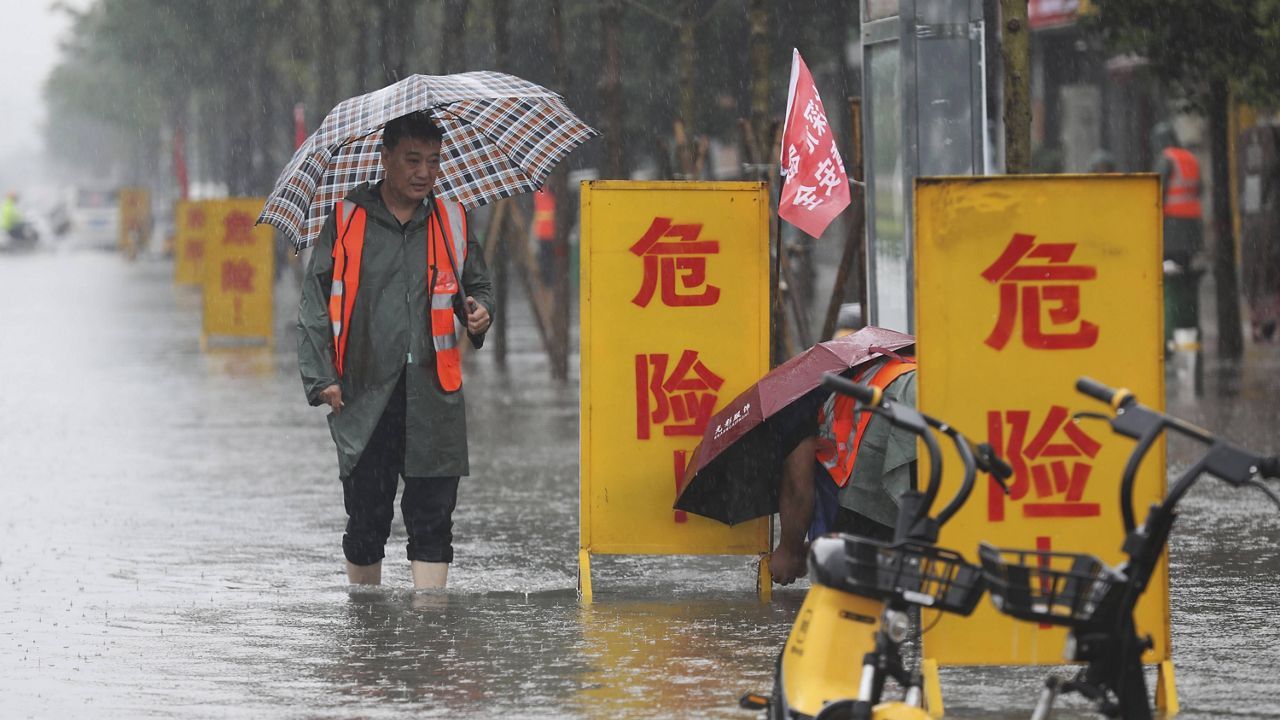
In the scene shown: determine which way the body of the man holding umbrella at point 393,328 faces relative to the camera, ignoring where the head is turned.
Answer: toward the camera

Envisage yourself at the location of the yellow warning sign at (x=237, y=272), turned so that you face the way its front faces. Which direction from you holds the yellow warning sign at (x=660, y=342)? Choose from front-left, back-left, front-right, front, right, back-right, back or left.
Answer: front

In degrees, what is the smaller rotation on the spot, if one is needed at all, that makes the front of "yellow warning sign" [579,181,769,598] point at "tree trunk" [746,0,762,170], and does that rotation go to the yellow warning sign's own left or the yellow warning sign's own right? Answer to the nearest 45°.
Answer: approximately 180°

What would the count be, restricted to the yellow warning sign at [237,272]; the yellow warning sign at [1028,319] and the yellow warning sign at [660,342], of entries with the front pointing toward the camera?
3

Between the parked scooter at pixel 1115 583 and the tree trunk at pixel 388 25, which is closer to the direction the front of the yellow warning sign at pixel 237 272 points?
the parked scooter

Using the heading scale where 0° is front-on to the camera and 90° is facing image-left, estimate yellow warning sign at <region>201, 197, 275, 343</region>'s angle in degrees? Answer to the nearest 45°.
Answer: approximately 0°

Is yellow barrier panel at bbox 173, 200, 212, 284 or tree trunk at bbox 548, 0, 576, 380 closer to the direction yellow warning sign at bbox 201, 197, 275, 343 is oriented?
the tree trunk

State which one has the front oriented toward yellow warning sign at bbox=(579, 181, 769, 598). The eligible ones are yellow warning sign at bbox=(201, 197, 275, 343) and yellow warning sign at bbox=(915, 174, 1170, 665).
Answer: yellow warning sign at bbox=(201, 197, 275, 343)

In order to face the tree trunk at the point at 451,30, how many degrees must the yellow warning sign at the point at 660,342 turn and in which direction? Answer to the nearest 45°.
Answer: approximately 180°

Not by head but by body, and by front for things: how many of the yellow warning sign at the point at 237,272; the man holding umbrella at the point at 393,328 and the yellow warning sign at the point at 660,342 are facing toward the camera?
3

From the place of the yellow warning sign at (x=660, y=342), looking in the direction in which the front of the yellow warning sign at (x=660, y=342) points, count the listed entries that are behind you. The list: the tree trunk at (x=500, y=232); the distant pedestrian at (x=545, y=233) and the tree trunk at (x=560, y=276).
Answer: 3

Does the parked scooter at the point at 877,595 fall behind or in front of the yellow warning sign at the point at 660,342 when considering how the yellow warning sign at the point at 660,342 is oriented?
in front

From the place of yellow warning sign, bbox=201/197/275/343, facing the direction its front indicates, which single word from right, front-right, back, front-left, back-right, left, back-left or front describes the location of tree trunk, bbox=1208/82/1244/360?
front-left

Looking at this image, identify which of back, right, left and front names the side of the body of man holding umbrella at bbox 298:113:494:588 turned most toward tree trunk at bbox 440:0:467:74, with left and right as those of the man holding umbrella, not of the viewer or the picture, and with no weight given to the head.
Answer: back

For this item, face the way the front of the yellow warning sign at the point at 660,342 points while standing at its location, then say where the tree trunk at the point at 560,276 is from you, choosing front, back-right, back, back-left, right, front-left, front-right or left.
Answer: back

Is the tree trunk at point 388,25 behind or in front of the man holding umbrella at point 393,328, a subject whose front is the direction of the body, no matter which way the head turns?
behind

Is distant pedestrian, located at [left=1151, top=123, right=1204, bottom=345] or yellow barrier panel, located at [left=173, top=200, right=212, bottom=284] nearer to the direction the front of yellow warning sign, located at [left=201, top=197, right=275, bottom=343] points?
the distant pedestrian

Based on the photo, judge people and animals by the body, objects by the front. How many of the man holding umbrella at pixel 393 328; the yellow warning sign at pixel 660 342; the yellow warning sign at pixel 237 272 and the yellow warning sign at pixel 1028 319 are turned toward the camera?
4

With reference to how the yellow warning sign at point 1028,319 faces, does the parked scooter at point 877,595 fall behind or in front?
in front
